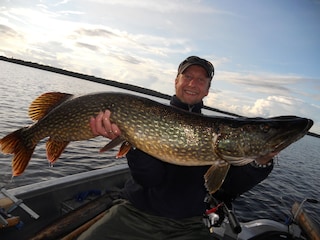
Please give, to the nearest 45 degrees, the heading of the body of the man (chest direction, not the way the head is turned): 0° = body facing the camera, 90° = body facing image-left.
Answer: approximately 0°

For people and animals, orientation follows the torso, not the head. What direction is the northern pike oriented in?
to the viewer's right
